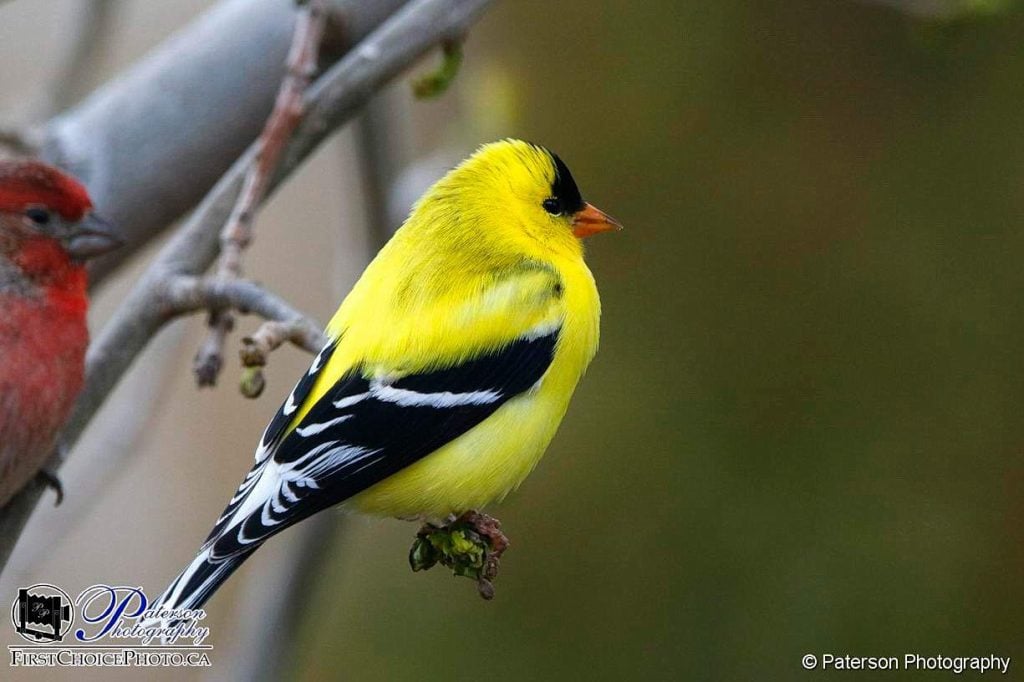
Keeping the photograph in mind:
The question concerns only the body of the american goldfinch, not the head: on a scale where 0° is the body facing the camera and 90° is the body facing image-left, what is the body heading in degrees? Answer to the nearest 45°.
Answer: approximately 270°

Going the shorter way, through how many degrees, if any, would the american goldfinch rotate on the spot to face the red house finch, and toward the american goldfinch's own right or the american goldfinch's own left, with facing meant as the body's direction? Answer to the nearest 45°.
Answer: approximately 135° to the american goldfinch's own left

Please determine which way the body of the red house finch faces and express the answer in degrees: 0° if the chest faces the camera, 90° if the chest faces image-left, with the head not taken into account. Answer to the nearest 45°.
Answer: approximately 270°

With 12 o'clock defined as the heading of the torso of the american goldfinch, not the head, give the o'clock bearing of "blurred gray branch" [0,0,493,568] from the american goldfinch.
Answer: The blurred gray branch is roughly at 8 o'clock from the american goldfinch.

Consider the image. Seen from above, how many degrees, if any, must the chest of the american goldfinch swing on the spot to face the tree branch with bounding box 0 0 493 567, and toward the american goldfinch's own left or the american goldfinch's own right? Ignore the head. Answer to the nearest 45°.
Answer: approximately 135° to the american goldfinch's own left
